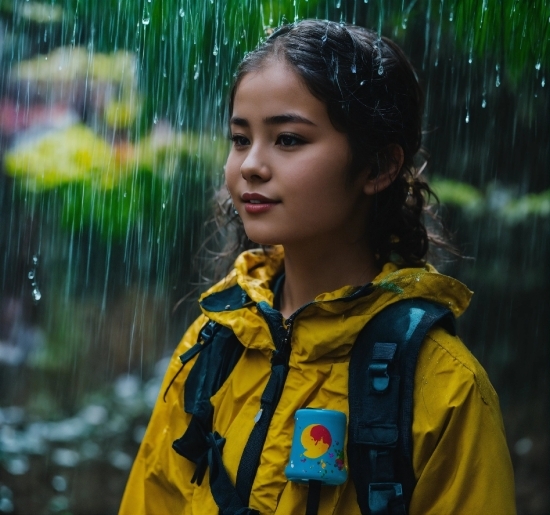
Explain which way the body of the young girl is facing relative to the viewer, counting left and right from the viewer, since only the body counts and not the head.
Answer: facing the viewer and to the left of the viewer
